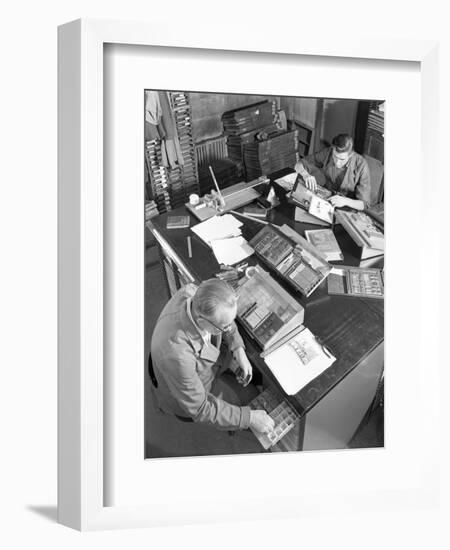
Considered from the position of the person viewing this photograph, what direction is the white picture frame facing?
facing the viewer and to the right of the viewer
